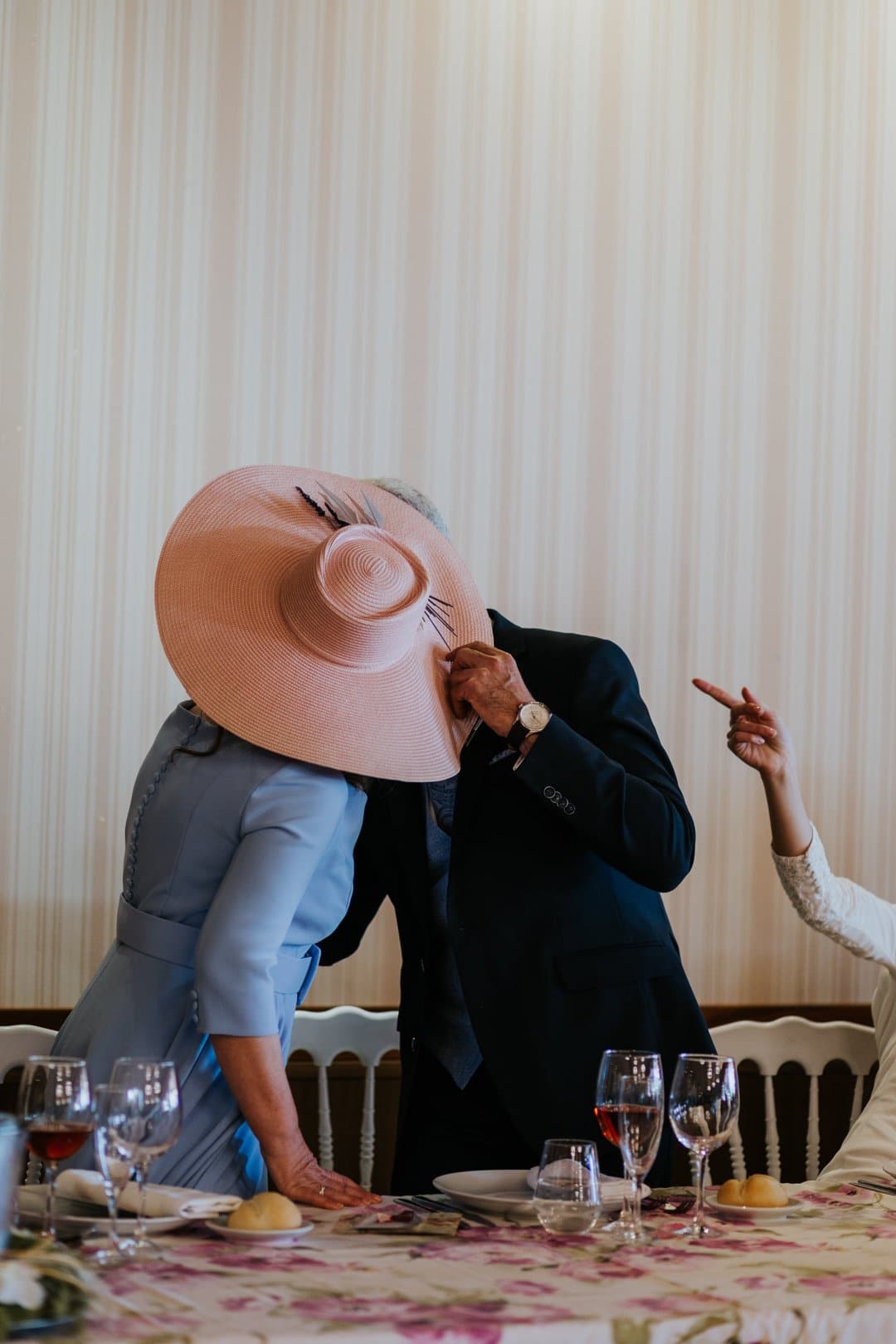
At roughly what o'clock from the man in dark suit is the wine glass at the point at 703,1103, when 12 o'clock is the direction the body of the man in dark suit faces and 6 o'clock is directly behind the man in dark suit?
The wine glass is roughly at 10 o'clock from the man in dark suit.

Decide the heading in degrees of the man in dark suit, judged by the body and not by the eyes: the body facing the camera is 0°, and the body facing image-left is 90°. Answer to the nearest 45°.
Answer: approximately 45°
